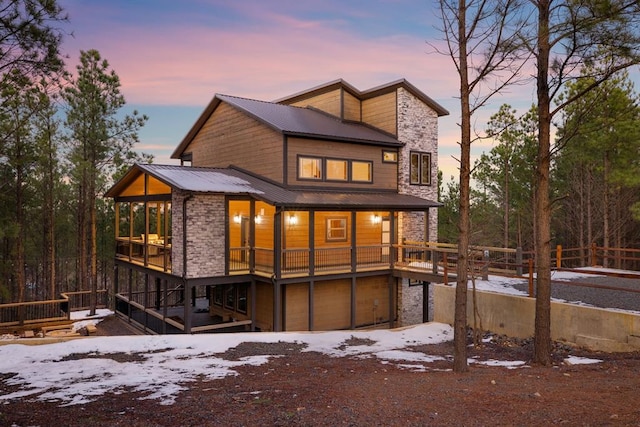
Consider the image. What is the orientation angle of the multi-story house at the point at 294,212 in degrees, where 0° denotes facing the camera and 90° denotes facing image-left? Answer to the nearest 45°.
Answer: approximately 315°
